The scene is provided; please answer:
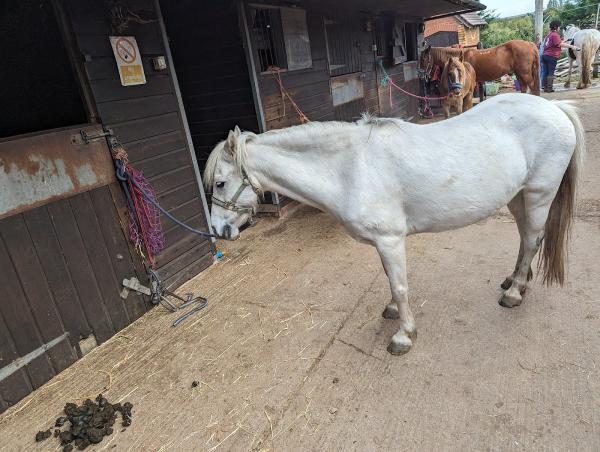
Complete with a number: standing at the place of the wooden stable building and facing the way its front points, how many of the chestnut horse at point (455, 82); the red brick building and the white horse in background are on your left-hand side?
3

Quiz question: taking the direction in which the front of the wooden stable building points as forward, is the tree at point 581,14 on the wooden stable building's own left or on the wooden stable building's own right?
on the wooden stable building's own left

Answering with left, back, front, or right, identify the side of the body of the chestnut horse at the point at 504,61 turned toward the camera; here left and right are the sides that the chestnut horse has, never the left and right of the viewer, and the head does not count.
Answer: left

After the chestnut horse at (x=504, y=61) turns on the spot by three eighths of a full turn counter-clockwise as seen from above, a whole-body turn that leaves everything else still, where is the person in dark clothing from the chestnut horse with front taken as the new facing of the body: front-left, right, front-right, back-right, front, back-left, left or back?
left

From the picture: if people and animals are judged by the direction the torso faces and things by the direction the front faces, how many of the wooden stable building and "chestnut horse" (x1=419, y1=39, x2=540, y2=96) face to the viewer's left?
1

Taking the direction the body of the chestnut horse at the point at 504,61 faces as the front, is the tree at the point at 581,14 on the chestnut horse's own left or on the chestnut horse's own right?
on the chestnut horse's own right

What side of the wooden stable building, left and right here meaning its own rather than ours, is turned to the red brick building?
left

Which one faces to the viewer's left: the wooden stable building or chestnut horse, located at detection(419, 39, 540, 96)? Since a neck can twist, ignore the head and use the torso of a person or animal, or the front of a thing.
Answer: the chestnut horse

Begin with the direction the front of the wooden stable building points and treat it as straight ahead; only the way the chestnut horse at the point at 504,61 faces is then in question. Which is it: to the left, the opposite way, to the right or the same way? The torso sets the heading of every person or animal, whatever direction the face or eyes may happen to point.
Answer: the opposite way

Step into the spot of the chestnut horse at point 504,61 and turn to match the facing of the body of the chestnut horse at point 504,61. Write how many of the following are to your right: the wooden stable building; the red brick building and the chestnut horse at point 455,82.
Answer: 1

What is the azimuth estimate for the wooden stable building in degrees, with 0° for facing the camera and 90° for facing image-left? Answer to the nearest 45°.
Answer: approximately 315°

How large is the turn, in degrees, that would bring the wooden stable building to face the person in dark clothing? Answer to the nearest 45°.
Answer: approximately 90° to its left

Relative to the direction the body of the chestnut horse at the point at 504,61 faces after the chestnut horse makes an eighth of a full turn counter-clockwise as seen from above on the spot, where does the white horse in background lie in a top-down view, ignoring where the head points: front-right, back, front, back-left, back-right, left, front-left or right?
back

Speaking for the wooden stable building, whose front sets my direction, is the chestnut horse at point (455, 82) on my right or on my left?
on my left
